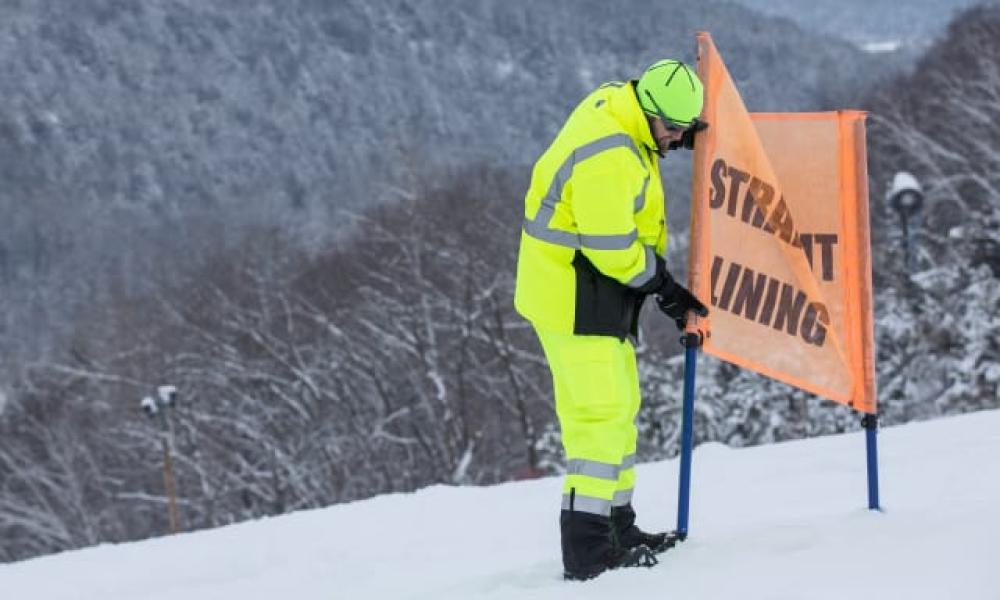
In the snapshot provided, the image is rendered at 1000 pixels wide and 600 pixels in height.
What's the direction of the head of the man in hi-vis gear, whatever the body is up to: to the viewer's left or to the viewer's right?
to the viewer's right

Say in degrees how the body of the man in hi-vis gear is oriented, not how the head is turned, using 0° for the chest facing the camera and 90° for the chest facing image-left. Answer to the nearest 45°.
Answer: approximately 270°

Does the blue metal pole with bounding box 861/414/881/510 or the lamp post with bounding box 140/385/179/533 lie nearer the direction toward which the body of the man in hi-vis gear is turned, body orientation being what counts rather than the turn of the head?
the blue metal pole

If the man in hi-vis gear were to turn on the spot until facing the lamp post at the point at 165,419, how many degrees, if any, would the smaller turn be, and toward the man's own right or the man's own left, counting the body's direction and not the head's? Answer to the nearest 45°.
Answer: approximately 135° to the man's own left

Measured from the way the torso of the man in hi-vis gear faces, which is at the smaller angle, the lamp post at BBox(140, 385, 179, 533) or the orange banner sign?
the orange banner sign

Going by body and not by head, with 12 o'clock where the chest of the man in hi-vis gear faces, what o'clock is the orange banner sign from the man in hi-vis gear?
The orange banner sign is roughly at 11 o'clock from the man in hi-vis gear.
